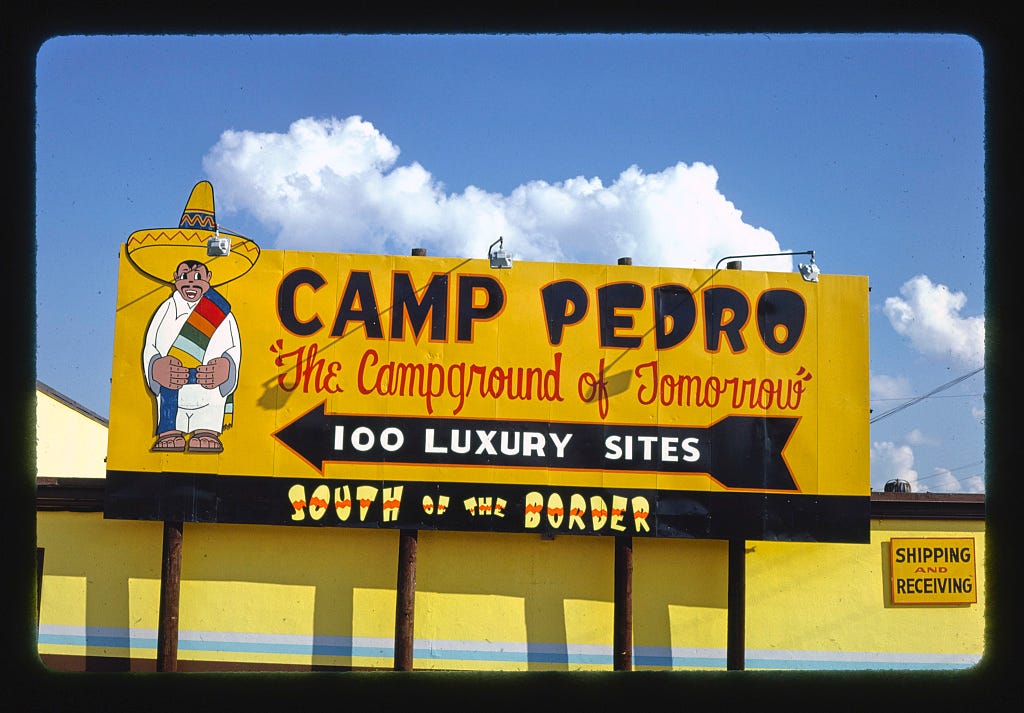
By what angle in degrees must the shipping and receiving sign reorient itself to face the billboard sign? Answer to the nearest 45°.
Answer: approximately 45° to its right

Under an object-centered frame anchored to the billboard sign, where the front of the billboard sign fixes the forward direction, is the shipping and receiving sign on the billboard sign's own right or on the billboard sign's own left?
on the billboard sign's own left

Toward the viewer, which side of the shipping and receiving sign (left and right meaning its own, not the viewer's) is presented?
front

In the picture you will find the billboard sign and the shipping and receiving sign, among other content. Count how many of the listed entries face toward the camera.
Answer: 2
